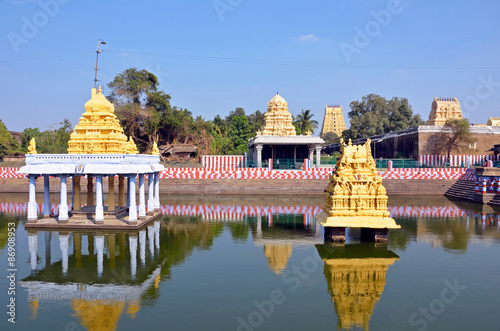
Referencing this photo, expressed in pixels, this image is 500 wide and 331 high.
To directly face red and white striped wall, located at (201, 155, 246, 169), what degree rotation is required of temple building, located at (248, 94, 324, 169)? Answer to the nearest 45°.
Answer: approximately 45° to its right

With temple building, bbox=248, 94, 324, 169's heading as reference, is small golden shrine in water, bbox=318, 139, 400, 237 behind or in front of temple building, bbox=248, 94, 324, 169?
in front

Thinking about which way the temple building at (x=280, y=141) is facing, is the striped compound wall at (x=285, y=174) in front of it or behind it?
in front

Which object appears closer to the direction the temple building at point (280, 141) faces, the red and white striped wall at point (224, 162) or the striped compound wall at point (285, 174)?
the striped compound wall

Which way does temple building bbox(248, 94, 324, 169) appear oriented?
toward the camera

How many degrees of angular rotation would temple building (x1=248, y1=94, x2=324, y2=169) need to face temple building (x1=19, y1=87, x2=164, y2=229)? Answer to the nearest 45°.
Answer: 0° — it already faces it

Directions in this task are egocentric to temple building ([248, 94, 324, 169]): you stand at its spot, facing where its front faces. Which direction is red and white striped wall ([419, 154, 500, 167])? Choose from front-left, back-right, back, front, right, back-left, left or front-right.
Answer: left

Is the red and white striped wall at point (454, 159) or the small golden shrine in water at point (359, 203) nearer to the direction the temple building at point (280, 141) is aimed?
the small golden shrine in water

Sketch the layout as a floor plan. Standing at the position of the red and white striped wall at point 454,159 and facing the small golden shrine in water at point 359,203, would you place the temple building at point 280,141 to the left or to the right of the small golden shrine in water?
right

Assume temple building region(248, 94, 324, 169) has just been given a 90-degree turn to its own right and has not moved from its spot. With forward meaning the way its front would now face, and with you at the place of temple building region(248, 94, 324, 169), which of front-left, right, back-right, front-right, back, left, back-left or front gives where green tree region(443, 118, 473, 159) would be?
back
